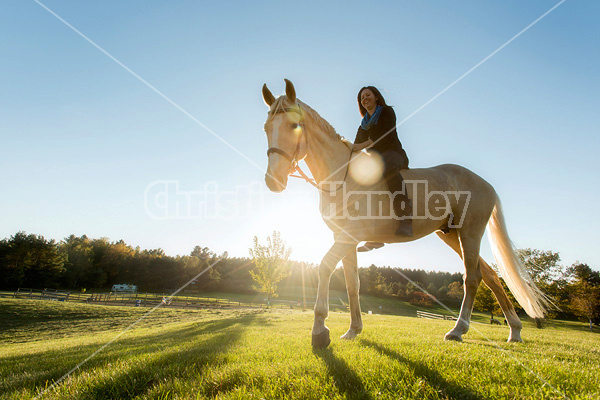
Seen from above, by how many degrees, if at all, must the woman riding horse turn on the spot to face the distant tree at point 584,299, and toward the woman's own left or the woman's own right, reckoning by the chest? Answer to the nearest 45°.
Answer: approximately 180°

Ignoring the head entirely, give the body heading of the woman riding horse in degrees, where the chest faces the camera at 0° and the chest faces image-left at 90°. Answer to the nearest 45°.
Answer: approximately 45°

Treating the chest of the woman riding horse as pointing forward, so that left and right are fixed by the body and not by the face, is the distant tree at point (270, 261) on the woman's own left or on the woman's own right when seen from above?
on the woman's own right
